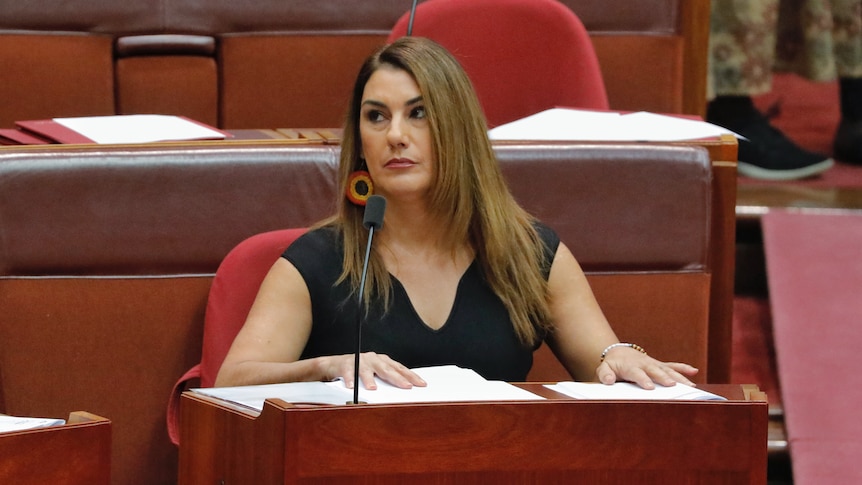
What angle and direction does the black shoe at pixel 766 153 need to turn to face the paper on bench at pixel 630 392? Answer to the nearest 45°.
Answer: approximately 90° to its right

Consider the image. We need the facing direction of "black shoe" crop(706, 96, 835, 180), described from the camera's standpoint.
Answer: facing to the right of the viewer

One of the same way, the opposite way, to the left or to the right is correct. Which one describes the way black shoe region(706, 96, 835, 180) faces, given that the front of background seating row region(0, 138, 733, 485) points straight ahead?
to the left

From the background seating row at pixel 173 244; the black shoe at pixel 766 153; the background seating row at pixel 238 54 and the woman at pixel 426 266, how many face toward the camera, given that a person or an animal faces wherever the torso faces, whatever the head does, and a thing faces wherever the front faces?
3

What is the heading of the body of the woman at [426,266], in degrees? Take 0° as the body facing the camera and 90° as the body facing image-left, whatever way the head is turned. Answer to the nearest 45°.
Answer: approximately 0°

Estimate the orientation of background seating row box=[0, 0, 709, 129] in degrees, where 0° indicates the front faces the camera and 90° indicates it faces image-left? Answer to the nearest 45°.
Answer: approximately 0°

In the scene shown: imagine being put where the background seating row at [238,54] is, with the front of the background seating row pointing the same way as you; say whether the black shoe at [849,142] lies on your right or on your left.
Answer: on your left

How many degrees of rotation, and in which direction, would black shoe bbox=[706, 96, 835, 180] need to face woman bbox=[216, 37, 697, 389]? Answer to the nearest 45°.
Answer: approximately 90° to its right
